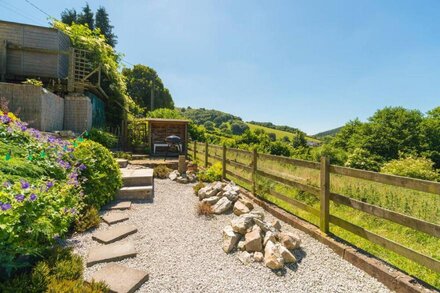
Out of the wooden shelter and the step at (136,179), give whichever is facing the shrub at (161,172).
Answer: the wooden shelter

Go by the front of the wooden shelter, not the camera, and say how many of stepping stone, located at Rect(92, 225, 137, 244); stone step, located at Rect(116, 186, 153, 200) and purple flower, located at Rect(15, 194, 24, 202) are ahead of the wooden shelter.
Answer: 3

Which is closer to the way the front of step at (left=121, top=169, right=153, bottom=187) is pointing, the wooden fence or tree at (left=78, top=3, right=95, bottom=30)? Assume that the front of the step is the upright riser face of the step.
the wooden fence

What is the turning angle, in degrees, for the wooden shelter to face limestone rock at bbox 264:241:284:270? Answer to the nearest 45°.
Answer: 0° — it already faces it

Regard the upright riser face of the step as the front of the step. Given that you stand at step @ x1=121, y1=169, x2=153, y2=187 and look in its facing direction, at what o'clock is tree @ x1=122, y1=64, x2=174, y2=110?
The tree is roughly at 6 o'clock from the step.

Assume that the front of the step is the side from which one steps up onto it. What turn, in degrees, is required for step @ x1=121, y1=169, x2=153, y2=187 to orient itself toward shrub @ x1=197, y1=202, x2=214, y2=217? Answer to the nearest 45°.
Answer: approximately 45° to its left

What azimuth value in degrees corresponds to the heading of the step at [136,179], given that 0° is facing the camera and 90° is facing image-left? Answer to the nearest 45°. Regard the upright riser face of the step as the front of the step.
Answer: approximately 0°

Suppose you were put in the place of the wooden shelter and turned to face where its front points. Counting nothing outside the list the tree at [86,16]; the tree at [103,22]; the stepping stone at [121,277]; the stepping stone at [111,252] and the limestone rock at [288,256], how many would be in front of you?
3

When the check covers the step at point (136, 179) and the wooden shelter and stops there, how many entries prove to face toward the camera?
2

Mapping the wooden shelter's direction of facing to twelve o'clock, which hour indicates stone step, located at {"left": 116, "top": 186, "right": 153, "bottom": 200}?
The stone step is roughly at 12 o'clock from the wooden shelter.

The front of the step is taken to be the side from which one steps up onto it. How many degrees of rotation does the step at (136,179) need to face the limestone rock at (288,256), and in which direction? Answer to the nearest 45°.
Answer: approximately 45° to its left

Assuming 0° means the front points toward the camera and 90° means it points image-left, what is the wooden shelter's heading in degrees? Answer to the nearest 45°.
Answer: approximately 0°

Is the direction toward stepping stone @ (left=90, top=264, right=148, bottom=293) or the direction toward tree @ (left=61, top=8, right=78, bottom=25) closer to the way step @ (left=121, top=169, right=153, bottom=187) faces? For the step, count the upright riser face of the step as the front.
the stepping stone
